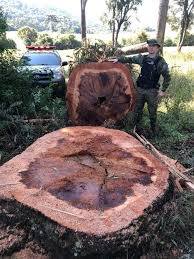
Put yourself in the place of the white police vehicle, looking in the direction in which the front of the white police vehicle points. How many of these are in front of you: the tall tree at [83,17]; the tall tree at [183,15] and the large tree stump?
1

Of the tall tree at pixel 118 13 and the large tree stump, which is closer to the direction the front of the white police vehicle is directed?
the large tree stump

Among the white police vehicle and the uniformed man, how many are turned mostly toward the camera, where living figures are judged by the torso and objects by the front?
2

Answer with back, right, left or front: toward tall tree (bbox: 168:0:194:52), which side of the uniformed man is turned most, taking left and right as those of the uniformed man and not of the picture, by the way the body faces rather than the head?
back

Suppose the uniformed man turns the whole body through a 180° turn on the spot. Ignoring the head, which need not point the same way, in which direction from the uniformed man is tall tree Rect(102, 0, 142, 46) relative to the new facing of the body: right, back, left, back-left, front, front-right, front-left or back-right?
front

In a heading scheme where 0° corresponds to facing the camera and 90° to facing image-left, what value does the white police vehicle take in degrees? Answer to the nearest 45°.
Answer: approximately 0°

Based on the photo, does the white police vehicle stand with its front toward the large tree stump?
yes

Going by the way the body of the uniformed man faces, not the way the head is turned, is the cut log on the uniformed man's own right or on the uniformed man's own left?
on the uniformed man's own right

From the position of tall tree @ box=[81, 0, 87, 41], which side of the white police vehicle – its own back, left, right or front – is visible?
back

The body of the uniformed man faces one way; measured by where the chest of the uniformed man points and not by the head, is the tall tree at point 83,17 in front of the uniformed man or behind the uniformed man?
behind

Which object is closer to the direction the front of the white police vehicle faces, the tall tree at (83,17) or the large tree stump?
the large tree stump
